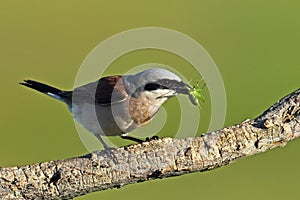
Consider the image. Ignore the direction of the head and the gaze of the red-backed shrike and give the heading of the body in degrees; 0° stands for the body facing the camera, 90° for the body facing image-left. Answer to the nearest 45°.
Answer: approximately 270°
